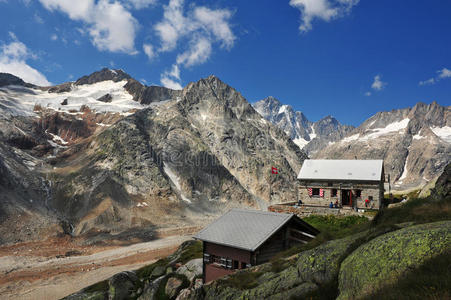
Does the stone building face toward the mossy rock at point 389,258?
yes

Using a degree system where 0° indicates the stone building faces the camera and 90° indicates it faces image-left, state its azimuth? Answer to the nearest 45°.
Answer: approximately 0°

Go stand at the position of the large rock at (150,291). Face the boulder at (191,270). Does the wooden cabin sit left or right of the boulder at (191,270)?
right

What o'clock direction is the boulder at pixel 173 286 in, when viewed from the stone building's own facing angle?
The boulder is roughly at 1 o'clock from the stone building.

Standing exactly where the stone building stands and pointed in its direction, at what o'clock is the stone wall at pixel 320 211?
The stone wall is roughly at 1 o'clock from the stone building.

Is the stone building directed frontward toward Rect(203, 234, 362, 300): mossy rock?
yes

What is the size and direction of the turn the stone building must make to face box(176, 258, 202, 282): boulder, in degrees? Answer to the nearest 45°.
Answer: approximately 45° to its right
